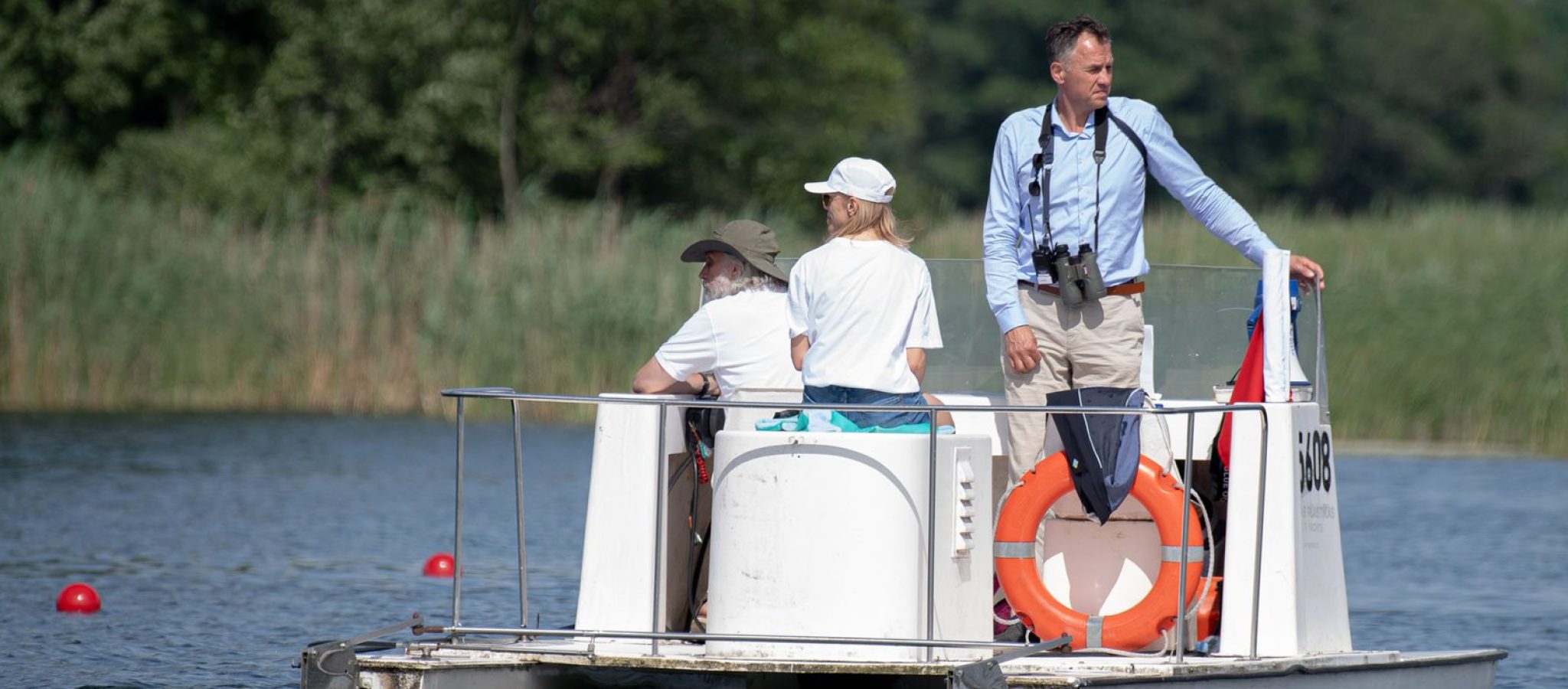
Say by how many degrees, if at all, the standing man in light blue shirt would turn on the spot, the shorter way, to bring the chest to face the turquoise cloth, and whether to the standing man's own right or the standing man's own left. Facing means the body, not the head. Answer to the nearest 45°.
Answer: approximately 45° to the standing man's own right

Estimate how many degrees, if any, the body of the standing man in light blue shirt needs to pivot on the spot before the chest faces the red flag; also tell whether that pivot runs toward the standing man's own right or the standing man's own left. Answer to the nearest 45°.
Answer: approximately 90° to the standing man's own left

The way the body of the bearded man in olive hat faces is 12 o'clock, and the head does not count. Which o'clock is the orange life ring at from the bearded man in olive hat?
The orange life ring is roughly at 5 o'clock from the bearded man in olive hat.

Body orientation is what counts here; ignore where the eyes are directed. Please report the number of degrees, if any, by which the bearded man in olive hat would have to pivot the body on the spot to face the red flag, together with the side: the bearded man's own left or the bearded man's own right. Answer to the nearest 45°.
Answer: approximately 135° to the bearded man's own right

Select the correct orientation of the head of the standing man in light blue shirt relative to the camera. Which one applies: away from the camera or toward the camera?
toward the camera

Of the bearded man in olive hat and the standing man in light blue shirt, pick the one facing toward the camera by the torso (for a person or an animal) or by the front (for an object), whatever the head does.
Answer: the standing man in light blue shirt

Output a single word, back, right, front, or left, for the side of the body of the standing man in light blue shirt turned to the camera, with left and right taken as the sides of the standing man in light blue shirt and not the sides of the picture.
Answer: front

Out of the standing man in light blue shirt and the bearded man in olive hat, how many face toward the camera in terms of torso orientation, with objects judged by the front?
1

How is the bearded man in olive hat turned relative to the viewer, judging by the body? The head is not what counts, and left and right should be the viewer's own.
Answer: facing away from the viewer and to the left of the viewer
